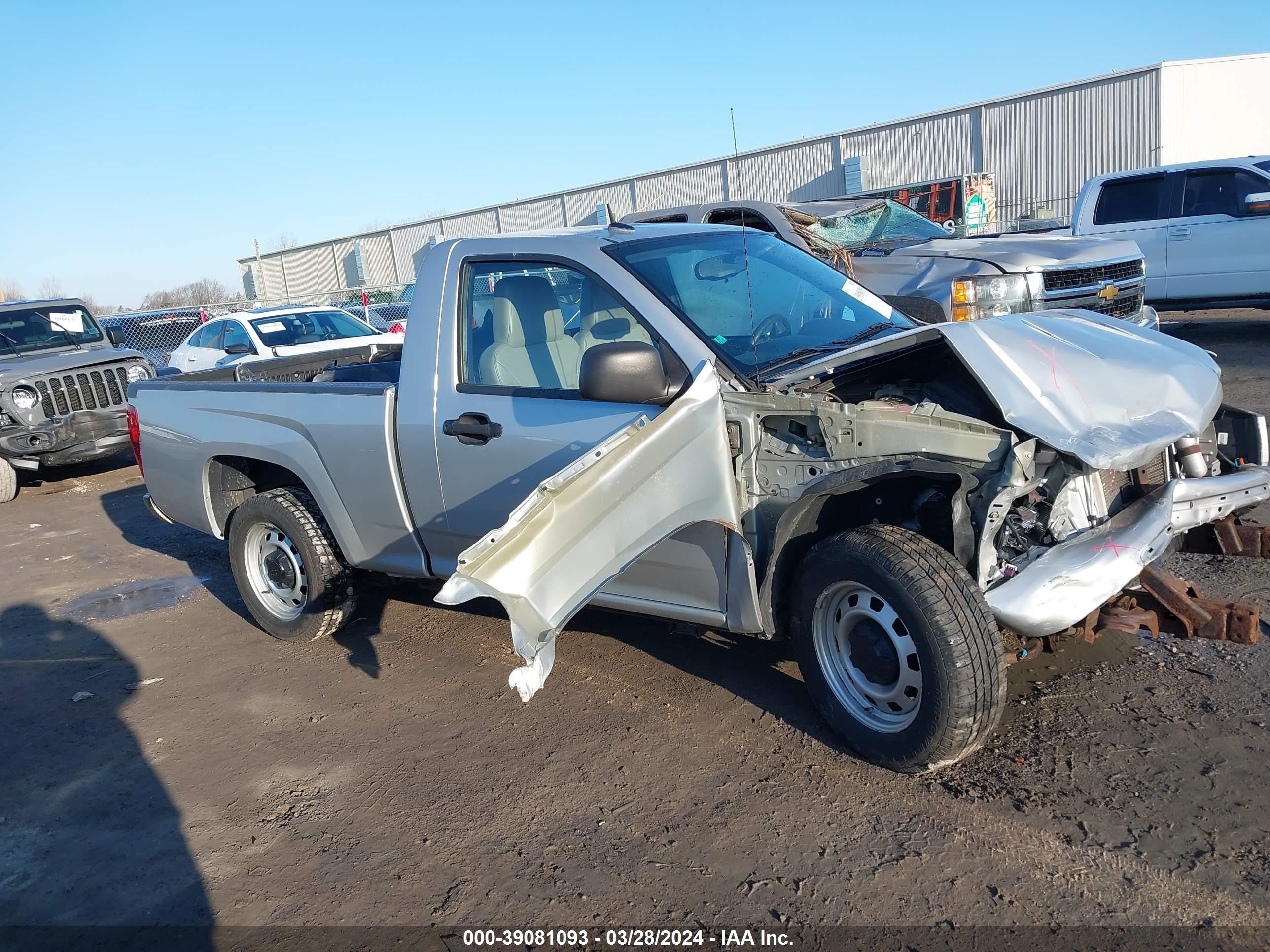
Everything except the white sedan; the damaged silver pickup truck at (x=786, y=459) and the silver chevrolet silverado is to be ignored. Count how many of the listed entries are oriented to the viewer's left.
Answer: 0

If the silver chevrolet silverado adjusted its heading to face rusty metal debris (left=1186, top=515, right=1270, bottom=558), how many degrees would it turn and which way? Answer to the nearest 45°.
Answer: approximately 45° to its right

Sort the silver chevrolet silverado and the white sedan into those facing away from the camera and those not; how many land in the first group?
0

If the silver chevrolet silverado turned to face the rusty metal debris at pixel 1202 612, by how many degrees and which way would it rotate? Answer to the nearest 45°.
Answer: approximately 45° to its right

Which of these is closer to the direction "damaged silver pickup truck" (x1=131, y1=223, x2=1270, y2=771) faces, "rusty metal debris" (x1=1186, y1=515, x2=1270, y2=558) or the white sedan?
the rusty metal debris

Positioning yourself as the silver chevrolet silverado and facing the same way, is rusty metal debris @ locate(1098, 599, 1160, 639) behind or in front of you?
in front

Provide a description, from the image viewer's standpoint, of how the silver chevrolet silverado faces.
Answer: facing the viewer and to the right of the viewer

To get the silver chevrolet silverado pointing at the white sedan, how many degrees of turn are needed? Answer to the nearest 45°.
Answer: approximately 135° to its right

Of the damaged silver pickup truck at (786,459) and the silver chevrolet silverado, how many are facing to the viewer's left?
0

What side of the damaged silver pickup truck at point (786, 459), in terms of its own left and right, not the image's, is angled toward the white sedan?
back

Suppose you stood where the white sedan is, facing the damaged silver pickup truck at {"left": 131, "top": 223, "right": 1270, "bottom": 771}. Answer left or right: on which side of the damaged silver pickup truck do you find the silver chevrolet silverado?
left

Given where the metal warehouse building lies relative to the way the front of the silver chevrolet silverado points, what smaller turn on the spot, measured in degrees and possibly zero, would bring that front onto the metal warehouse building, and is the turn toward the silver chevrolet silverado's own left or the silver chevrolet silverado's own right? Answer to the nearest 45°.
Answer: approximately 135° to the silver chevrolet silverado's own left

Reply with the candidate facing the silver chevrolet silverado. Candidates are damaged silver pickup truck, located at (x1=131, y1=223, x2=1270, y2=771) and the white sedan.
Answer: the white sedan
